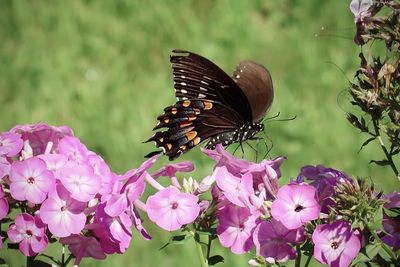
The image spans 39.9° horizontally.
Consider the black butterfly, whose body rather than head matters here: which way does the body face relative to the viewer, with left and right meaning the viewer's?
facing to the right of the viewer

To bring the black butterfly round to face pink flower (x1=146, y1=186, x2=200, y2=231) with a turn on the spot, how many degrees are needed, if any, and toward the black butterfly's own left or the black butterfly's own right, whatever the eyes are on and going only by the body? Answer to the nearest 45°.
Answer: approximately 90° to the black butterfly's own right

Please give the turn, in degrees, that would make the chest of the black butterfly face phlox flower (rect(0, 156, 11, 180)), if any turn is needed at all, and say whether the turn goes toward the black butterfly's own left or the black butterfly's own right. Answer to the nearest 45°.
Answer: approximately 135° to the black butterfly's own right

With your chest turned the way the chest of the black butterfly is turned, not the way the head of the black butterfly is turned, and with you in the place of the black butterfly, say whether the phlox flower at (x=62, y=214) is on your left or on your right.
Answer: on your right

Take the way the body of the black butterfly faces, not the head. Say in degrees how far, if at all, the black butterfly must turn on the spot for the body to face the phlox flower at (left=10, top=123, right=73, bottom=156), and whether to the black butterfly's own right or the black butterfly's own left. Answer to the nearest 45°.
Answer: approximately 135° to the black butterfly's own right

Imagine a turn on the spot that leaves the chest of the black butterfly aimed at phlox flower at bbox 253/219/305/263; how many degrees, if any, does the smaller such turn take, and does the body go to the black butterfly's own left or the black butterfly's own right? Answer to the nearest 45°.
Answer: approximately 90° to the black butterfly's own right

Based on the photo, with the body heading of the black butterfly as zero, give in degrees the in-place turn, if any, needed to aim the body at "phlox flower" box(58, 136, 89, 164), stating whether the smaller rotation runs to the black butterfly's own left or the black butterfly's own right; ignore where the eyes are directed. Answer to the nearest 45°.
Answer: approximately 135° to the black butterfly's own right

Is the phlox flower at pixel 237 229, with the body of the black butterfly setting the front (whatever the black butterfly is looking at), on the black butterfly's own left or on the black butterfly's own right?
on the black butterfly's own right
